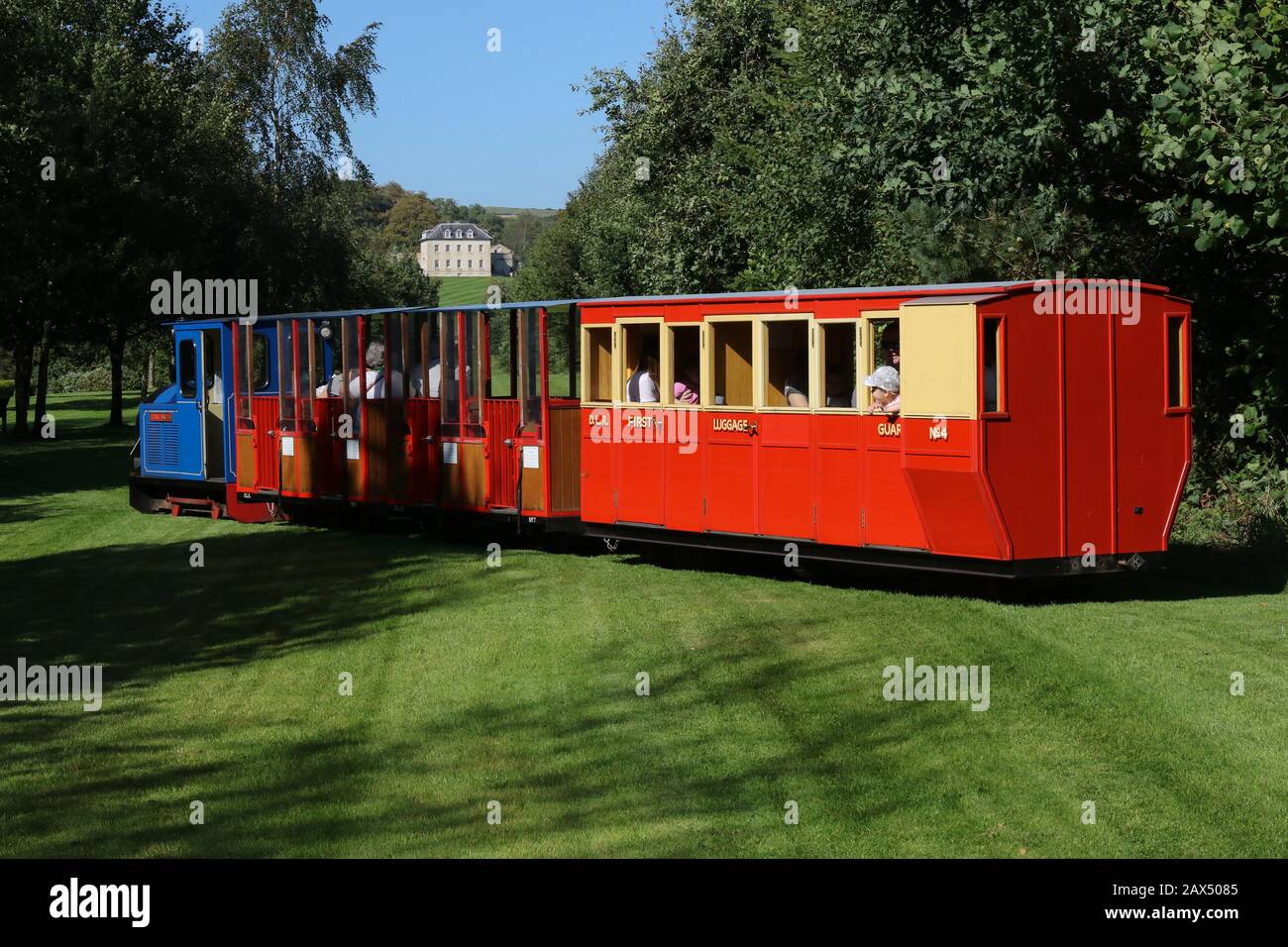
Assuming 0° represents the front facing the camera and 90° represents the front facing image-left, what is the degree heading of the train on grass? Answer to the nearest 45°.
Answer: approximately 135°
